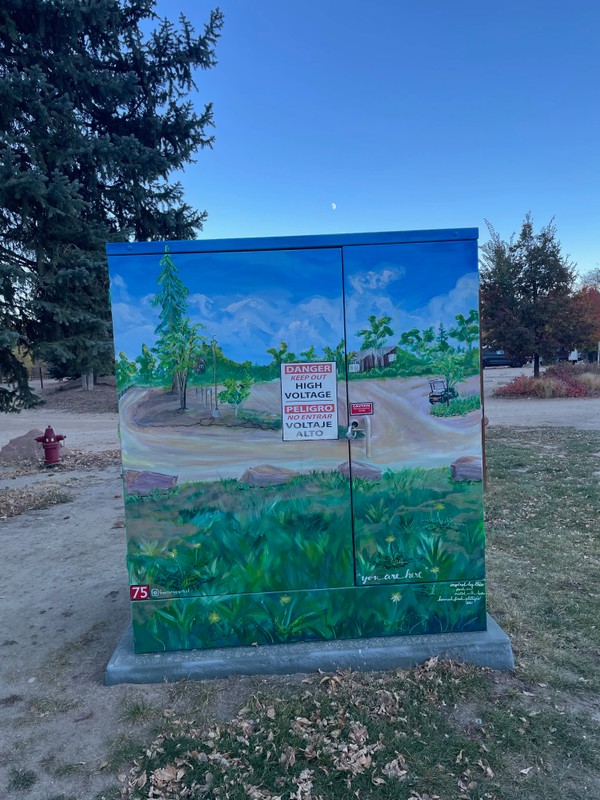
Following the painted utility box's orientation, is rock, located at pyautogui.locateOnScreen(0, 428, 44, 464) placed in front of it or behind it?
behind

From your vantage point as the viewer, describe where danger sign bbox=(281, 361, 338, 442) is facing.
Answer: facing the viewer

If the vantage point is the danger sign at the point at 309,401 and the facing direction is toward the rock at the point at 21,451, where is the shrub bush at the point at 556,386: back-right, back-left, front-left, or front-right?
front-right

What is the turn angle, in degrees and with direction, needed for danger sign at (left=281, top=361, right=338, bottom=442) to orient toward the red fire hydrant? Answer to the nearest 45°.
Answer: approximately 135° to its right

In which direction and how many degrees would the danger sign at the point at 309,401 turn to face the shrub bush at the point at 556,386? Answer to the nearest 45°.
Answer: approximately 135° to its left

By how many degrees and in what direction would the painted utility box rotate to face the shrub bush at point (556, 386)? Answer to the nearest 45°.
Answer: approximately 135° to its left

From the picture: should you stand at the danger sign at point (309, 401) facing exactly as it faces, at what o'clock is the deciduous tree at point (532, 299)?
The deciduous tree is roughly at 7 o'clock from the danger sign.
